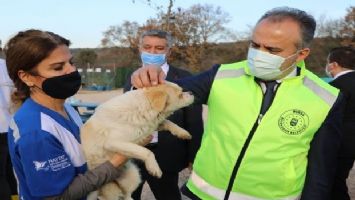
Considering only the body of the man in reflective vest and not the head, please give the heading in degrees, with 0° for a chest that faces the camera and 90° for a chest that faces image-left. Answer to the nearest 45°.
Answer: approximately 45°

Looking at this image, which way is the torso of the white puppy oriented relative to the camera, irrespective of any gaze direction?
to the viewer's right

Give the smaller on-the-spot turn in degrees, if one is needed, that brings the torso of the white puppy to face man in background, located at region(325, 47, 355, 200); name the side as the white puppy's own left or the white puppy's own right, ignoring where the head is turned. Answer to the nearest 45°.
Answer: approximately 45° to the white puppy's own left

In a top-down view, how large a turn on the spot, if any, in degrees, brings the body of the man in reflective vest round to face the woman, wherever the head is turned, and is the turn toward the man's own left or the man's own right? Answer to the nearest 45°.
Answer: approximately 45° to the man's own right

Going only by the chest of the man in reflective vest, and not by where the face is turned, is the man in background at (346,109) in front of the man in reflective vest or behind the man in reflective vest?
behind

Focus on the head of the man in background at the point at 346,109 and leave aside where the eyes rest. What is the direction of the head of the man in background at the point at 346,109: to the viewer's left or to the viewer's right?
to the viewer's left
